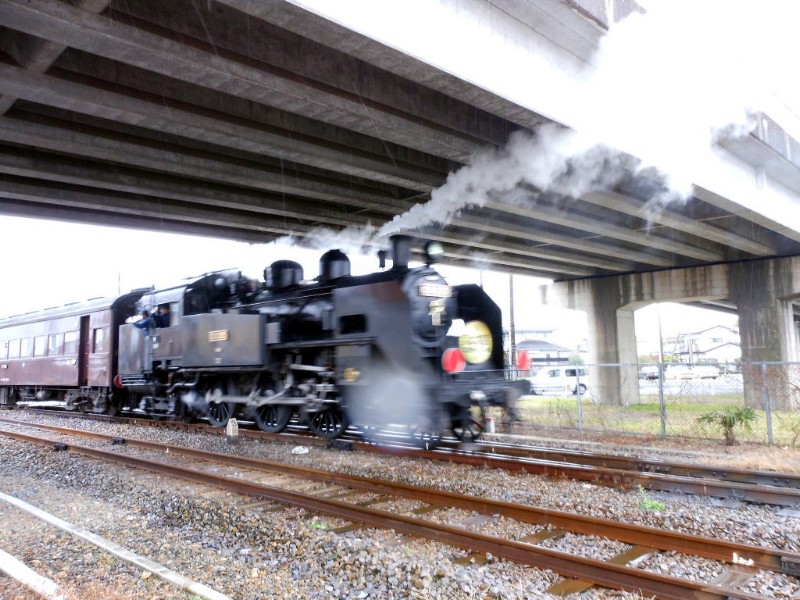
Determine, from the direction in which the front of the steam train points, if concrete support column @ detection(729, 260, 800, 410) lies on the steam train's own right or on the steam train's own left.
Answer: on the steam train's own left

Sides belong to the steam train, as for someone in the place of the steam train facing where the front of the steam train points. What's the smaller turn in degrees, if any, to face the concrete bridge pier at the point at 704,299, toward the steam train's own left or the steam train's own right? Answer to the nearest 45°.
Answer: approximately 90° to the steam train's own left

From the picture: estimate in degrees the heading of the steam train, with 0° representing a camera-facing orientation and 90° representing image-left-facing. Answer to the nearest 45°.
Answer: approximately 315°

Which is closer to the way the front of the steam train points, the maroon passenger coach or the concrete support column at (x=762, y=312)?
the concrete support column

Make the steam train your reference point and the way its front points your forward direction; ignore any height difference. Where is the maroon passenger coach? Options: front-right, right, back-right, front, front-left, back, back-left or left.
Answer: back

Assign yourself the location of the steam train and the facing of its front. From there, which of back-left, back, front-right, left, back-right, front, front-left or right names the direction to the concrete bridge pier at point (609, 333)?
left

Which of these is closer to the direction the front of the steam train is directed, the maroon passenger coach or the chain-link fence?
the chain-link fence
